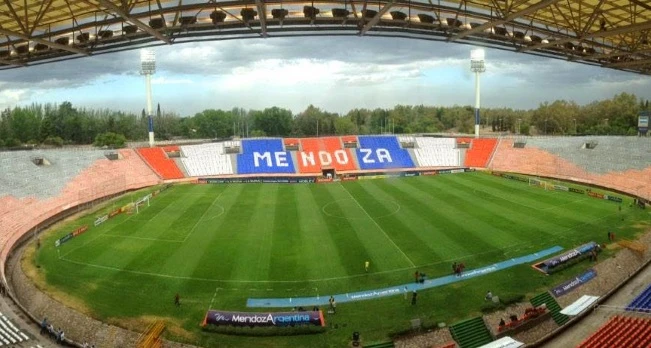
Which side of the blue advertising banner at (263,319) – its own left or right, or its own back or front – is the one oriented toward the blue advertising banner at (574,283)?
left

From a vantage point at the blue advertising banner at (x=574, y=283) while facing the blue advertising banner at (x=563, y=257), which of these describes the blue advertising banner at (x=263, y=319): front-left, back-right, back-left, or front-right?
back-left

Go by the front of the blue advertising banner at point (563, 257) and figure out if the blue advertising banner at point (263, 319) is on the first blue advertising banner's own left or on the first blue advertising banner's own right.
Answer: on the first blue advertising banner's own right

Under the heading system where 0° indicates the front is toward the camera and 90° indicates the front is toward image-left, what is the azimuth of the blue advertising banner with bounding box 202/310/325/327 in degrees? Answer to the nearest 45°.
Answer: approximately 0°

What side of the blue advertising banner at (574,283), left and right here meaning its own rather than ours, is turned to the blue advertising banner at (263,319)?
right

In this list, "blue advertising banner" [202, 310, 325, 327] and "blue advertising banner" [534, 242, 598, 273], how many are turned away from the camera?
0

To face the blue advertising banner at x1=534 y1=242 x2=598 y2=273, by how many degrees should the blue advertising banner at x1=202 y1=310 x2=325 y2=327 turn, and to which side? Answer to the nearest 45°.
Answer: approximately 90° to its left

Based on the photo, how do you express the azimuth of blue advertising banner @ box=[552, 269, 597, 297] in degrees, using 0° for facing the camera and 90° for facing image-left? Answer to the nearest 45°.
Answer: approximately 315°
